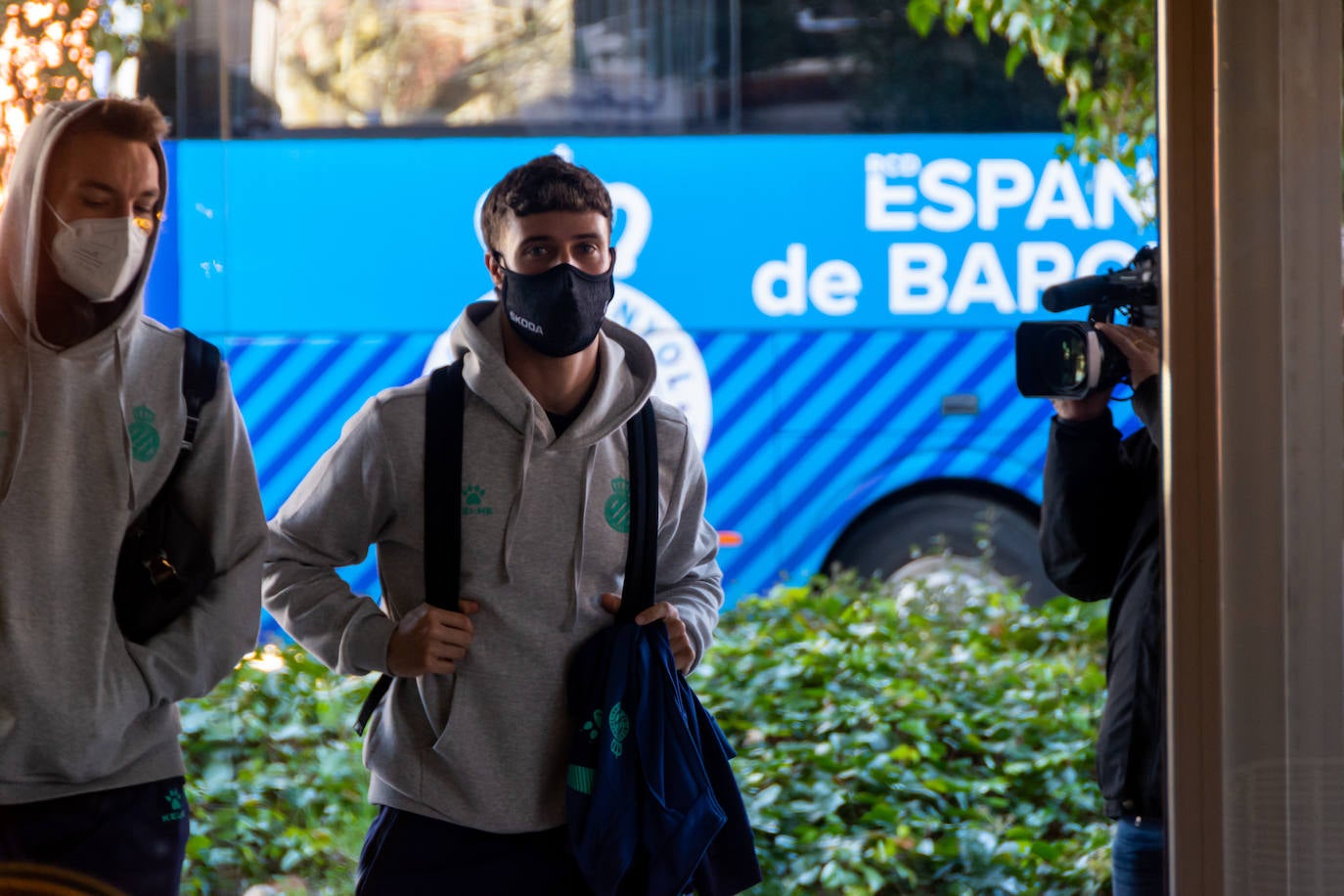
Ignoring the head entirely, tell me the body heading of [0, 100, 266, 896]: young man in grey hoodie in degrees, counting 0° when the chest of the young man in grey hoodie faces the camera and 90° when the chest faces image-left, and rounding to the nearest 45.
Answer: approximately 0°

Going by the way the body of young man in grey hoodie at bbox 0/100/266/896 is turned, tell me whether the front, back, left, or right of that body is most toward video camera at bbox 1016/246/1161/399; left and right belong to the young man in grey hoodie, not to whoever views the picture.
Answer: left

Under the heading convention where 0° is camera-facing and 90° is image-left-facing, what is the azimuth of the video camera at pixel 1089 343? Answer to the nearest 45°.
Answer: approximately 45°

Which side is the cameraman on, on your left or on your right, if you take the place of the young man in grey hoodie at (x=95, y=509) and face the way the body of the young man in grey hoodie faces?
on your left

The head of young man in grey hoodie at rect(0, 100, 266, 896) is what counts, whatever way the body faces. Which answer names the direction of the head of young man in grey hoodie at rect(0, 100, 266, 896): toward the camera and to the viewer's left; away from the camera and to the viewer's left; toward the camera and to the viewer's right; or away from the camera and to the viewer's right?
toward the camera and to the viewer's right

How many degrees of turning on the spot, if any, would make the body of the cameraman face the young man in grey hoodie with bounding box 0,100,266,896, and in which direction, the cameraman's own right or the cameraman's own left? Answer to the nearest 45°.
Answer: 0° — they already face them

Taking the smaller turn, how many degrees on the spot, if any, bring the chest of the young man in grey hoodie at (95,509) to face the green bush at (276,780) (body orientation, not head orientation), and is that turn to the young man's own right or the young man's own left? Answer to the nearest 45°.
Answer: approximately 180°
